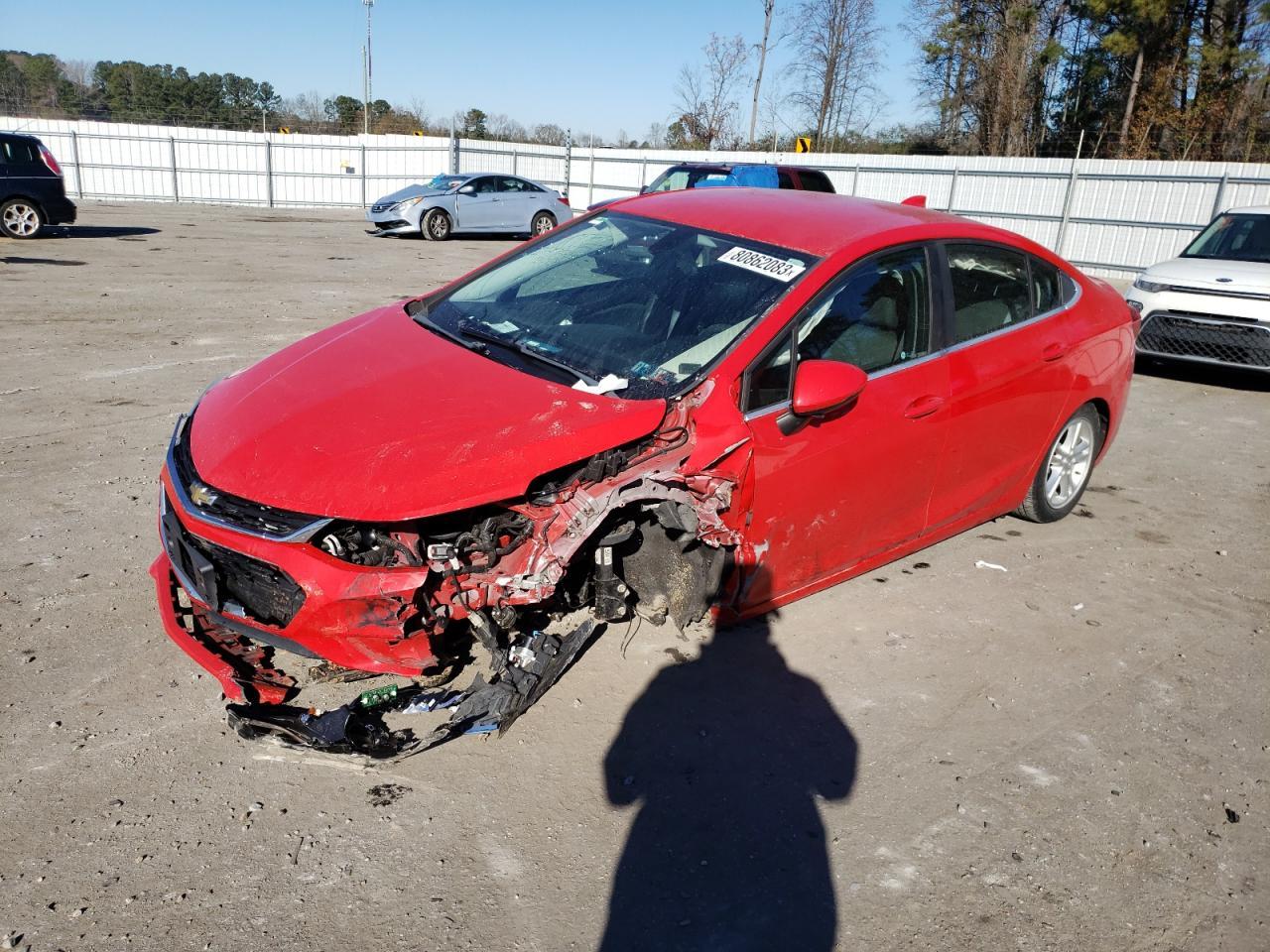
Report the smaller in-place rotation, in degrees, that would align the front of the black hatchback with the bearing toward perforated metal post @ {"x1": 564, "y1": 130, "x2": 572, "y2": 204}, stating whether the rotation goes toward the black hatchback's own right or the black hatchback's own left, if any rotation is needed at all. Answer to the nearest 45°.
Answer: approximately 135° to the black hatchback's own right

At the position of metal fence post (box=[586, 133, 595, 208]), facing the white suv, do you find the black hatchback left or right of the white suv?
right

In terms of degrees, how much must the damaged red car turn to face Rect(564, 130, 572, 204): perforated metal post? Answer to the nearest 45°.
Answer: approximately 135° to its right

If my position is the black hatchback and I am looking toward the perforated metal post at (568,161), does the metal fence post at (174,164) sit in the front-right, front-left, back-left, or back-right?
front-left

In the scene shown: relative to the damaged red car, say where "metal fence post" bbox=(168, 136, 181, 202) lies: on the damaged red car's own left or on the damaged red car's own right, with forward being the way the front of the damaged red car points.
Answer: on the damaged red car's own right

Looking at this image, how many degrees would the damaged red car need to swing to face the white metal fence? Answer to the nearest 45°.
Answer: approximately 135° to its right

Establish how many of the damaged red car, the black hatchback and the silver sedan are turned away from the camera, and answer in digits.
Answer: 0

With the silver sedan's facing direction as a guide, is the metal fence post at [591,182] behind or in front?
behind

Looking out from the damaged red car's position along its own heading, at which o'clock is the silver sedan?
The silver sedan is roughly at 4 o'clock from the damaged red car.

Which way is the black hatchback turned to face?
to the viewer's left

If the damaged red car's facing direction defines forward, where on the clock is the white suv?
The white suv is roughly at 6 o'clock from the damaged red car.

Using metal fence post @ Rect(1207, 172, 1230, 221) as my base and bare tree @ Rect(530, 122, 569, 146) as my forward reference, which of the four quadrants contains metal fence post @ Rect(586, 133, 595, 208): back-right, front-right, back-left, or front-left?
front-left

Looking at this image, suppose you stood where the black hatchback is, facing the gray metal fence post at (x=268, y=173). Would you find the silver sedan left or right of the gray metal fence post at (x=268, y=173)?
right

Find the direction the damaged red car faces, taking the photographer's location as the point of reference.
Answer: facing the viewer and to the left of the viewer

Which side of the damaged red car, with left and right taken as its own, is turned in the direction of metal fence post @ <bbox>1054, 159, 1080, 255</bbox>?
back

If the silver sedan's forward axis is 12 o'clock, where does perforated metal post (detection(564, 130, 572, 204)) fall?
The perforated metal post is roughly at 5 o'clock from the silver sedan.

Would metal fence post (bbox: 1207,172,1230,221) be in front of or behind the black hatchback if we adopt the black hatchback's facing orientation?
behind

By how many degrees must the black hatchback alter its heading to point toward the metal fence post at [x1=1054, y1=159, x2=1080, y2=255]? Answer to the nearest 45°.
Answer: approximately 180°

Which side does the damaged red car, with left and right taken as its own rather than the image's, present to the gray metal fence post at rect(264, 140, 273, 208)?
right
